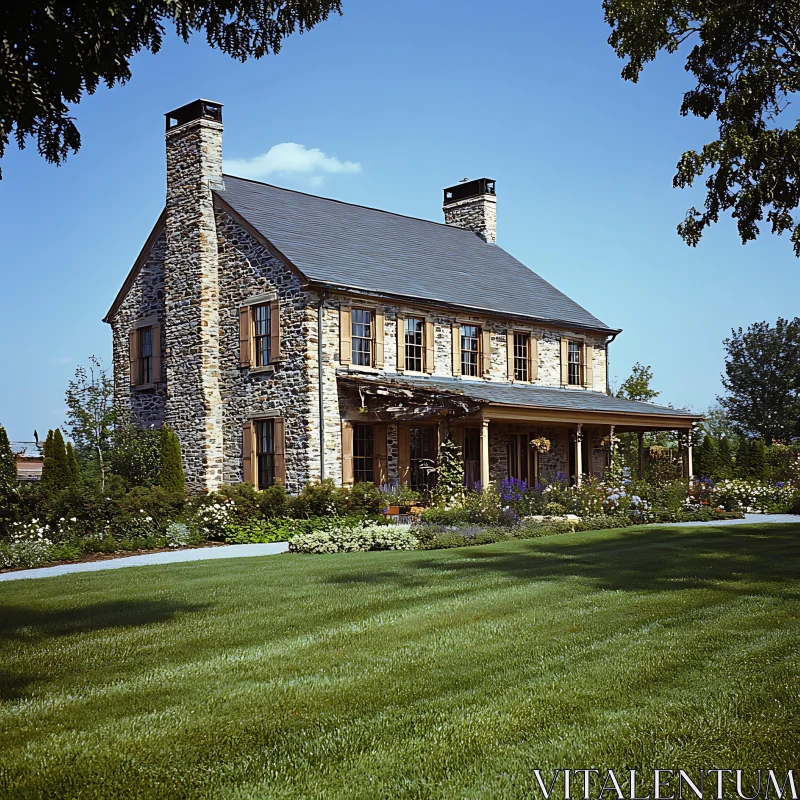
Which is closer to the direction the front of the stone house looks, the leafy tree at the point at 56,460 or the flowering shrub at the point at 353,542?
the flowering shrub

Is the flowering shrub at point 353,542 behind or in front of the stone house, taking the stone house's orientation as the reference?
in front

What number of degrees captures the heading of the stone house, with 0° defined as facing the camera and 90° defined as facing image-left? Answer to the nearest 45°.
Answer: approximately 315°

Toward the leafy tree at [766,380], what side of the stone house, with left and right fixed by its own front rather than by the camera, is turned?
left

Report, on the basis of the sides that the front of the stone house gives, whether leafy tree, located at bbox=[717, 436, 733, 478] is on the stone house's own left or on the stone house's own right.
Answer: on the stone house's own left

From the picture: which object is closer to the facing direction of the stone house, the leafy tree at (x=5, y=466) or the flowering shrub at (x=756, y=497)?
the flowering shrub

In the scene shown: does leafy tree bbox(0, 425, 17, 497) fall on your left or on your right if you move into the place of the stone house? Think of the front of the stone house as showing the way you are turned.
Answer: on your right

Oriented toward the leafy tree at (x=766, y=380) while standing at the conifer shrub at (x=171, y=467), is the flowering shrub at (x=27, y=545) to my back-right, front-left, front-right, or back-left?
back-right

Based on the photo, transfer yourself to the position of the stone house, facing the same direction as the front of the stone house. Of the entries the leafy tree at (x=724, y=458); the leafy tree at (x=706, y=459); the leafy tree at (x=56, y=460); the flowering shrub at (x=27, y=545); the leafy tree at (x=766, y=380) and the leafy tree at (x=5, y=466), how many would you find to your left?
3
